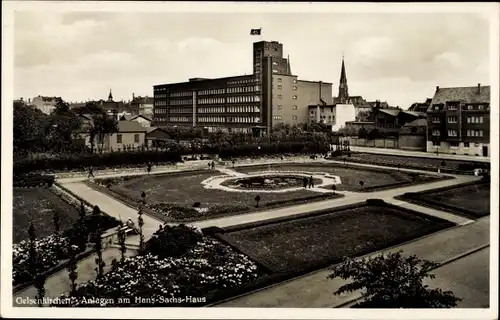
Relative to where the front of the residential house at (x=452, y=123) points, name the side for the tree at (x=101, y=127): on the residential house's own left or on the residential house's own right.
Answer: on the residential house's own right

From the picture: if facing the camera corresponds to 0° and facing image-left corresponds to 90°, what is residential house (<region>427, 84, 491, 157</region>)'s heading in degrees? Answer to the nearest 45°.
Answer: approximately 0°

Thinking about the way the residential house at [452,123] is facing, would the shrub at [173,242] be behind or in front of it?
in front

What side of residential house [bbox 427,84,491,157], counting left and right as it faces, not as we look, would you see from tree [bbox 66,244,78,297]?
front
